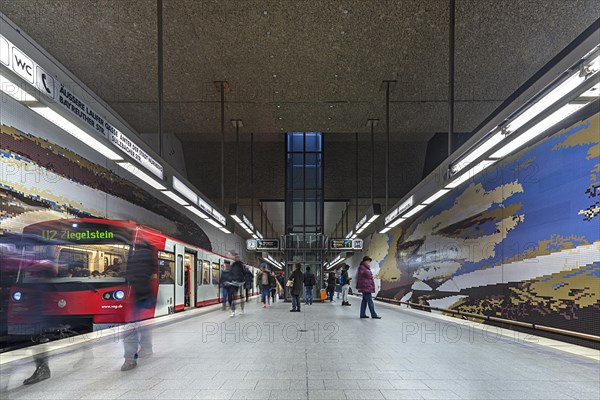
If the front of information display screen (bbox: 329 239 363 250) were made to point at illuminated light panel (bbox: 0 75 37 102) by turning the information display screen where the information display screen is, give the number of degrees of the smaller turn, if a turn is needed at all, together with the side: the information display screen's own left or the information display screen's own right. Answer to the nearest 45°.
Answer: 0° — it already faces it

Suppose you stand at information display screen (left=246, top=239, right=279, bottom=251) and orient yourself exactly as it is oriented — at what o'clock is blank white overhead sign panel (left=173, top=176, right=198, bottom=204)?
The blank white overhead sign panel is roughly at 12 o'clock from the information display screen.

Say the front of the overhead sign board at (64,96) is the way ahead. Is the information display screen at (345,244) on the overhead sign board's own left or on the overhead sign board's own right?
on the overhead sign board's own left

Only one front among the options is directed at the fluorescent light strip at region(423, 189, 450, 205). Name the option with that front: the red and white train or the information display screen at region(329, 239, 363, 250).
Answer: the information display screen

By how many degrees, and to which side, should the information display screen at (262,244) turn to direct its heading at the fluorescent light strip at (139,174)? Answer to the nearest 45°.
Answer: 0° — it already faces it

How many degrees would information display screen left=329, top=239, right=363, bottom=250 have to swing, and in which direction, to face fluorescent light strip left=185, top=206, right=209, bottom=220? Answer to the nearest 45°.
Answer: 0° — it already faces it

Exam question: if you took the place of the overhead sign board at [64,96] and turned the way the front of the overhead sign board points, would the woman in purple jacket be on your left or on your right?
on your left
